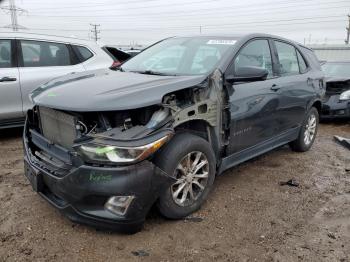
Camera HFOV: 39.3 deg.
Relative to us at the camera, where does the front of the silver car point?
facing to the left of the viewer

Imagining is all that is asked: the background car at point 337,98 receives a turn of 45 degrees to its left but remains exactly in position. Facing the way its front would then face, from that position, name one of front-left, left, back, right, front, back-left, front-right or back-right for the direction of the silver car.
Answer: right

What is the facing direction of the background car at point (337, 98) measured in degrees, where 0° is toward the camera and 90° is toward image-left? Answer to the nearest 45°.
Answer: approximately 0°
